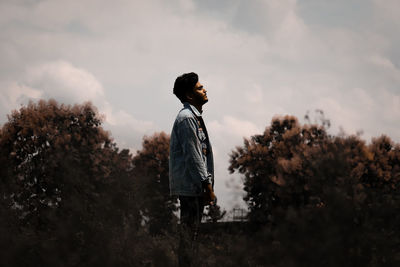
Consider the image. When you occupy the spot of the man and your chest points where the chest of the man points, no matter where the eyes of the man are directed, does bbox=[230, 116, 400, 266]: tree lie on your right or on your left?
on your left

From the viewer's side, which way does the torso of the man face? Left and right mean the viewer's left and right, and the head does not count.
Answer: facing to the right of the viewer
